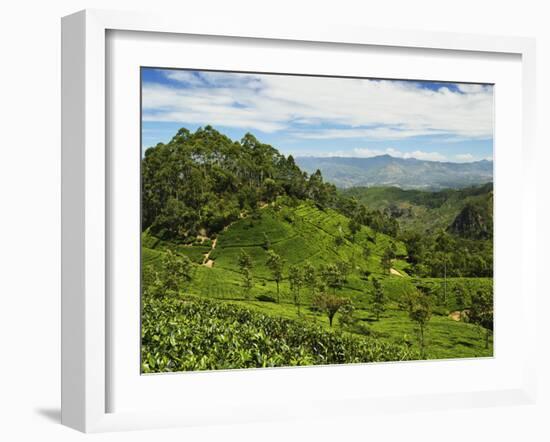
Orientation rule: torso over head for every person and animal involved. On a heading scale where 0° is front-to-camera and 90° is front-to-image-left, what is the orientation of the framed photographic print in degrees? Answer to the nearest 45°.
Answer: approximately 315°
